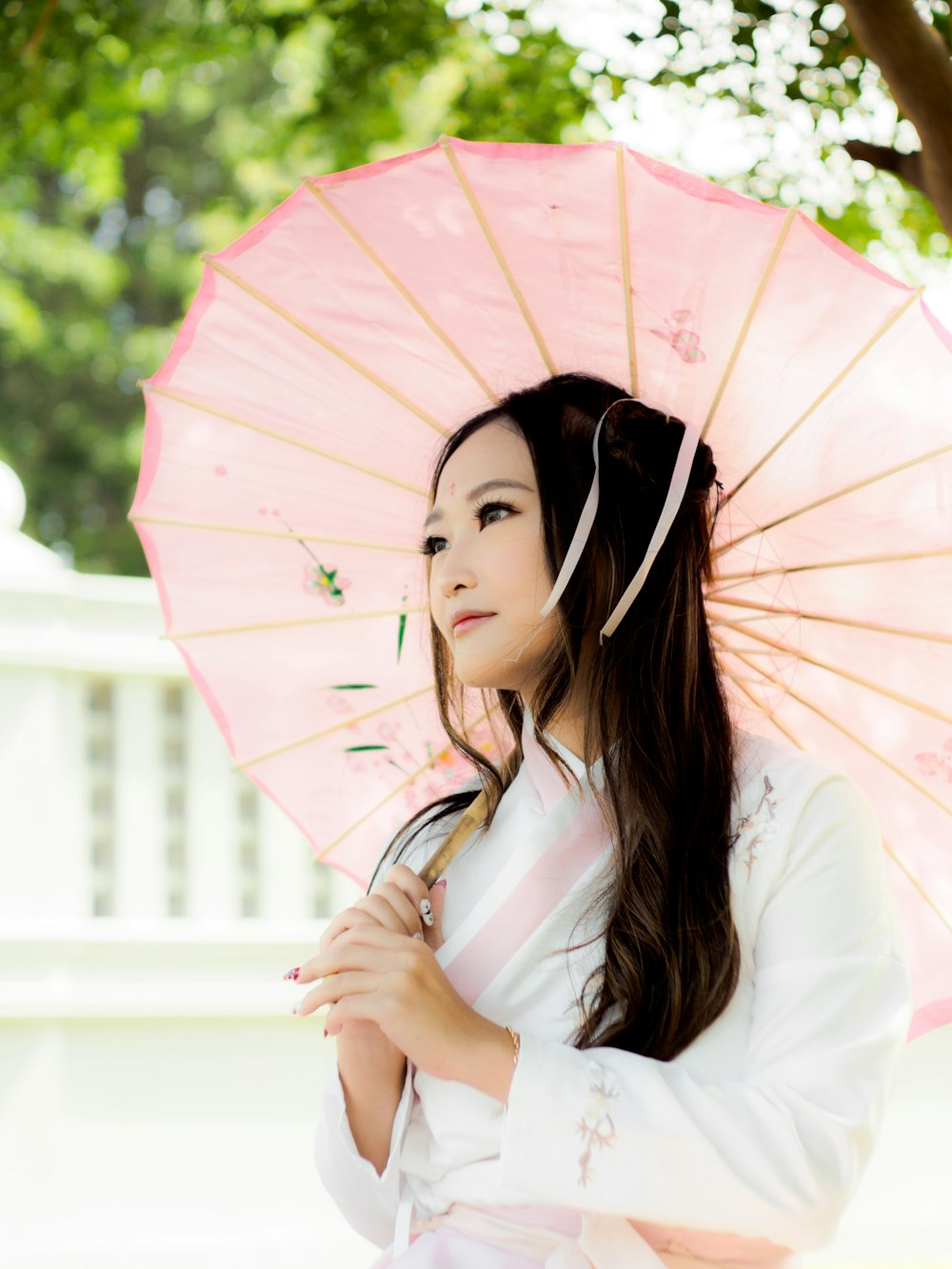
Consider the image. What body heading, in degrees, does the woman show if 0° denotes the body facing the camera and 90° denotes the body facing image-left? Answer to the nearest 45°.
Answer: approximately 45°

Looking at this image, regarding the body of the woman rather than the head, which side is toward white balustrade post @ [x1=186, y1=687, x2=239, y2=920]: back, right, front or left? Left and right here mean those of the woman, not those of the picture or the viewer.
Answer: right

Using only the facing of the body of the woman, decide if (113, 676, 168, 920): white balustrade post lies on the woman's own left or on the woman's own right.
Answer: on the woman's own right
